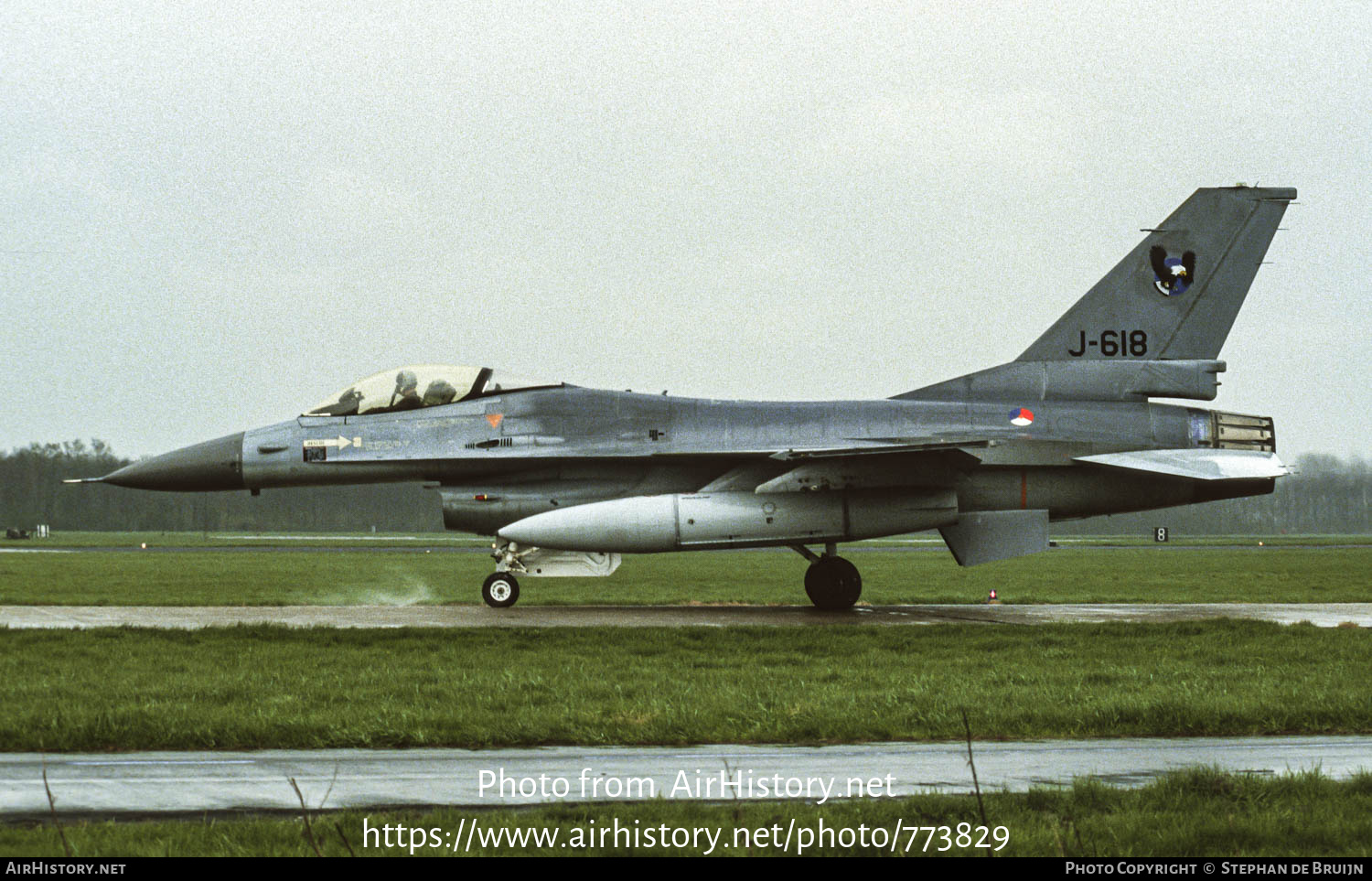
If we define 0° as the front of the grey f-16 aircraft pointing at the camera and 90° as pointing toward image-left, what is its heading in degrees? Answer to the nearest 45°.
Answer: approximately 90°
